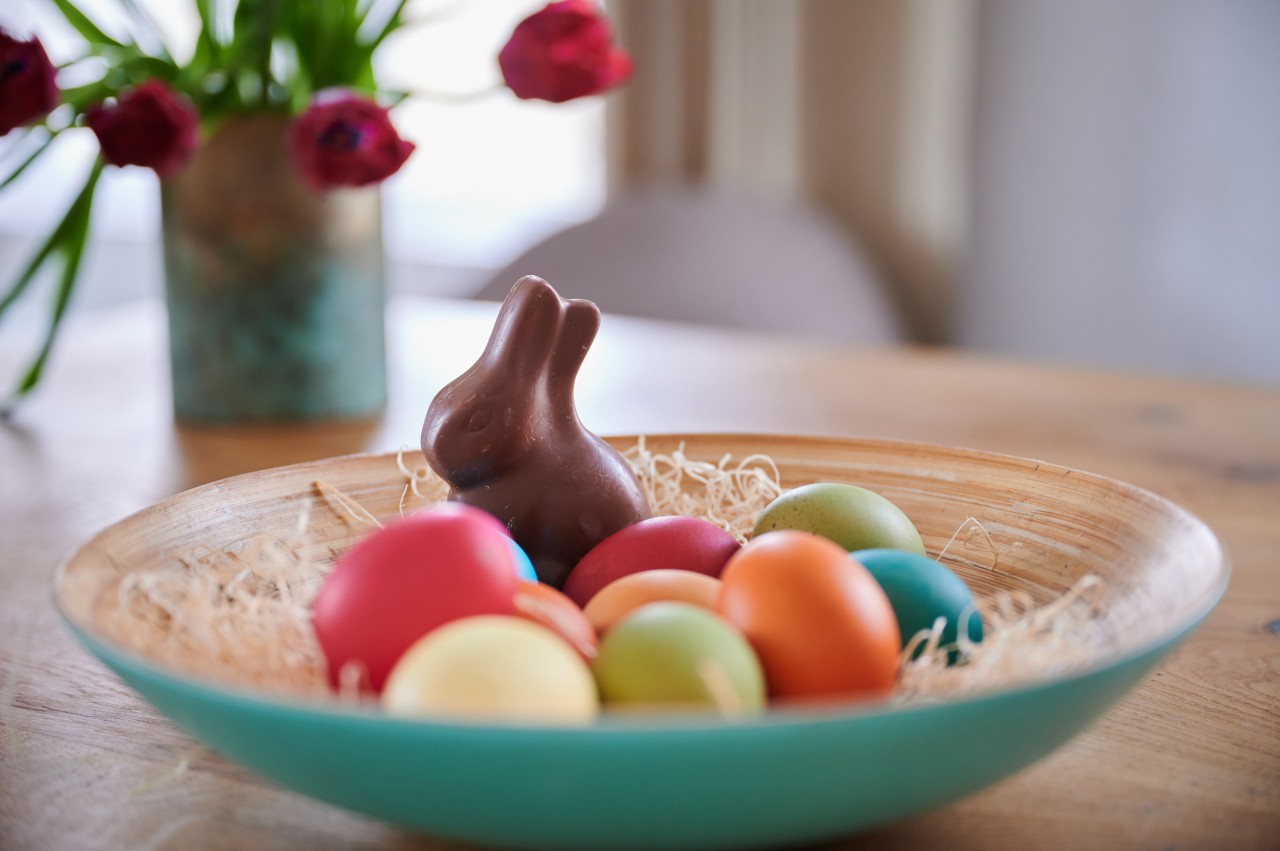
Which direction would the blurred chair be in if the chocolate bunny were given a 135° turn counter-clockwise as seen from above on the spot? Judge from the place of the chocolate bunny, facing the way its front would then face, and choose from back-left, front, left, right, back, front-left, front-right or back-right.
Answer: back-left

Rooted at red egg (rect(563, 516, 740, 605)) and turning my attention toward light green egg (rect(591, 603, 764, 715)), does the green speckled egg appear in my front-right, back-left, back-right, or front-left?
back-left

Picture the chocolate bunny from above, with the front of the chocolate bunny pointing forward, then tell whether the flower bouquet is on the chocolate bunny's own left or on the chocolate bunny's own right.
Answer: on the chocolate bunny's own right

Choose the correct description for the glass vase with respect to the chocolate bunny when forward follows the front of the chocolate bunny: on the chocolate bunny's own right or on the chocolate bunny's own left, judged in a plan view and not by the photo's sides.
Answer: on the chocolate bunny's own right

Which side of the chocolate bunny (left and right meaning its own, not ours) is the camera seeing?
left
